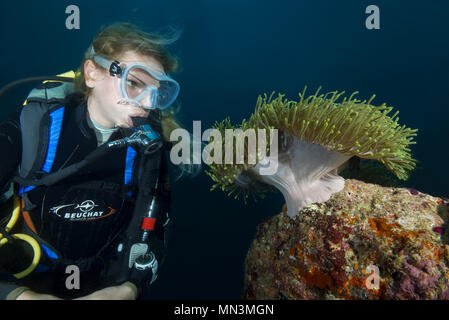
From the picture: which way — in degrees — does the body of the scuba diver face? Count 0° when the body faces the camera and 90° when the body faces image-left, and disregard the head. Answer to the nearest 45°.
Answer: approximately 315°
